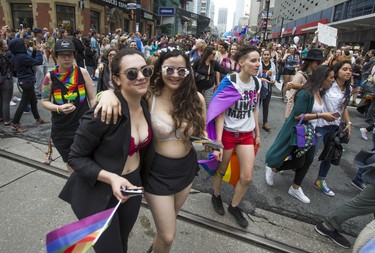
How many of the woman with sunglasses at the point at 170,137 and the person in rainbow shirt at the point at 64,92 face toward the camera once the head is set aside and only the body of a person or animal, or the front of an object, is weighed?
2

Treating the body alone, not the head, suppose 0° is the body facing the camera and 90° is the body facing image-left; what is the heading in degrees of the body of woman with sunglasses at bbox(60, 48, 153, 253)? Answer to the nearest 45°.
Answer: approximately 315°

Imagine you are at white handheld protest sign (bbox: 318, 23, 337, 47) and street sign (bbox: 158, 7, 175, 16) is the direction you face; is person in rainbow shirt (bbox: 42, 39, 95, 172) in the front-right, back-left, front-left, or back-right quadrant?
back-left

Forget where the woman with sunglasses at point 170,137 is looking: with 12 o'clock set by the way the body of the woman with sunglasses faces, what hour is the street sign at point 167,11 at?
The street sign is roughly at 6 o'clock from the woman with sunglasses.

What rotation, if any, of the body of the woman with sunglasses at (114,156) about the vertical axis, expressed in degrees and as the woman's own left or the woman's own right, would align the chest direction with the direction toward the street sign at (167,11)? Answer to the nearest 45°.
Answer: approximately 135° to the woman's own left

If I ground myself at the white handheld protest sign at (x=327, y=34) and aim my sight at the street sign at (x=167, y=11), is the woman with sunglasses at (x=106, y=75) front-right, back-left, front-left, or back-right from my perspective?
back-left

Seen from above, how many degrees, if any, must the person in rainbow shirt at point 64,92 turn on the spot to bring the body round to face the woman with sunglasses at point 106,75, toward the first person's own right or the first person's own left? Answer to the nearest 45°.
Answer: approximately 135° to the first person's own left

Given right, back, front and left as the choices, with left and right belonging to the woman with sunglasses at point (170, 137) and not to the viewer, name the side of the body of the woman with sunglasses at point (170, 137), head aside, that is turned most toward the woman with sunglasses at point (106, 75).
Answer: back
